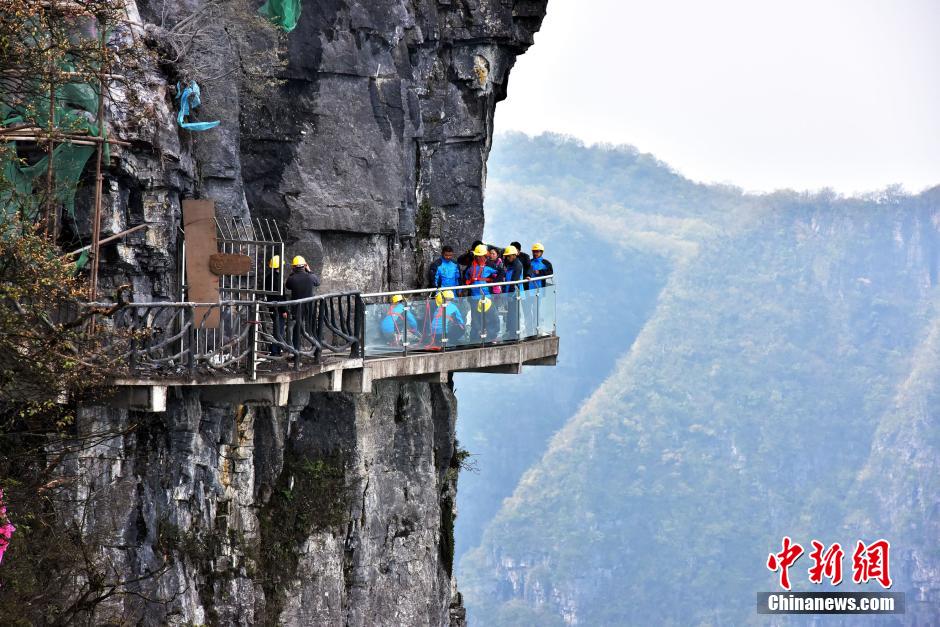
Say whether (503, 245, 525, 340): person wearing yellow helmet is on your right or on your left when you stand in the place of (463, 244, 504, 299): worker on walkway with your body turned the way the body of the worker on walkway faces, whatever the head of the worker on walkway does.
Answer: on your left

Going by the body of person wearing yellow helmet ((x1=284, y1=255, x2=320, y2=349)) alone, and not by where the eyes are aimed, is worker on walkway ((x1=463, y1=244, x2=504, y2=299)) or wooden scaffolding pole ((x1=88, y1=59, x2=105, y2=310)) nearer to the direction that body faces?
the worker on walkway

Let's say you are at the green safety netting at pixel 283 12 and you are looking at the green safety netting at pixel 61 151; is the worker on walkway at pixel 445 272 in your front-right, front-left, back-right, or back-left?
back-left

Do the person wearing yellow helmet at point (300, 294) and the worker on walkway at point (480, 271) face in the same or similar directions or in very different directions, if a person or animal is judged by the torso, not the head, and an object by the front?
very different directions
